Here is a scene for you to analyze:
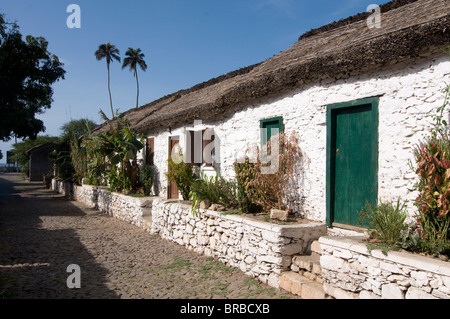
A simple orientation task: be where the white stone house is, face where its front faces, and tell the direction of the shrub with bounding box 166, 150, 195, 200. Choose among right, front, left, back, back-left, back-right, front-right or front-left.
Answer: right

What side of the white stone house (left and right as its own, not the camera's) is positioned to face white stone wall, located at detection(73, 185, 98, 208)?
right

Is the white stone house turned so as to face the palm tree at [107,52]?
no

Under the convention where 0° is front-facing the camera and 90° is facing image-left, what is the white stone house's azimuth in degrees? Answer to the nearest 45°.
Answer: approximately 45°

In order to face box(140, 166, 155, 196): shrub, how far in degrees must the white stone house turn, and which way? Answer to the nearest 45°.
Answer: approximately 90° to its right

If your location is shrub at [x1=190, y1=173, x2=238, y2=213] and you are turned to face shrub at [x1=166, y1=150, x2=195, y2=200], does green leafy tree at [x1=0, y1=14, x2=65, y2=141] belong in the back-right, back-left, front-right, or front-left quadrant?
front-left

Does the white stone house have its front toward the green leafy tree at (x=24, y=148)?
no

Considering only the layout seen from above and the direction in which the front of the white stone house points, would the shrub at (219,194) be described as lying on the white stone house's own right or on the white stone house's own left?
on the white stone house's own right

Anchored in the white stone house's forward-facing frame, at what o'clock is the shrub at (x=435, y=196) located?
The shrub is roughly at 10 o'clock from the white stone house.

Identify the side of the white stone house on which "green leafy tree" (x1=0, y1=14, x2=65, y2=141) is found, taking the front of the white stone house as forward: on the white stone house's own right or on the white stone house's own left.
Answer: on the white stone house's own right
